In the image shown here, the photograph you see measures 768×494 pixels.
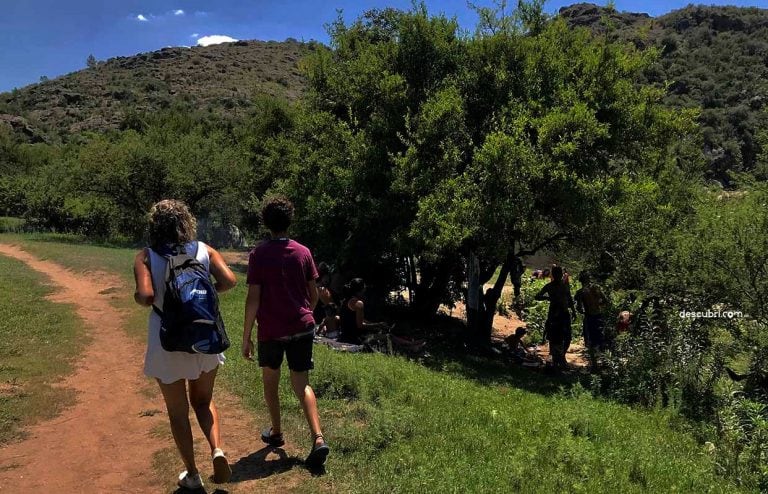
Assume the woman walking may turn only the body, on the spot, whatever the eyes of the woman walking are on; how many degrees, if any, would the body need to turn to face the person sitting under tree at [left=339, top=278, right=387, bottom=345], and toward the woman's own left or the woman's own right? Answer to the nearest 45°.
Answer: approximately 45° to the woman's own right

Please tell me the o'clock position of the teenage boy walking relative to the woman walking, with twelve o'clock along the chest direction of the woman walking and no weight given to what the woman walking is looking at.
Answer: The teenage boy walking is roughly at 2 o'clock from the woman walking.

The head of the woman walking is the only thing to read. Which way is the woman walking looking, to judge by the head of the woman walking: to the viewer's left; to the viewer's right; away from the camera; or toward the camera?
away from the camera

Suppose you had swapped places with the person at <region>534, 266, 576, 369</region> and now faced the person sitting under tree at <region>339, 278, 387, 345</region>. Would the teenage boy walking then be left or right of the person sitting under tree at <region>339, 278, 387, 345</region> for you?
left

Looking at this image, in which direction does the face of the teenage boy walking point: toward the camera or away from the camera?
away from the camera

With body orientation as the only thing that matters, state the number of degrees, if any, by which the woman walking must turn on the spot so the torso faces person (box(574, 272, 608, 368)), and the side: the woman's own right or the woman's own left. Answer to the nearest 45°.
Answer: approximately 45° to the woman's own right

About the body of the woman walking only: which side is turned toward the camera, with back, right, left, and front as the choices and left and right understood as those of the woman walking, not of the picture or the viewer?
back
